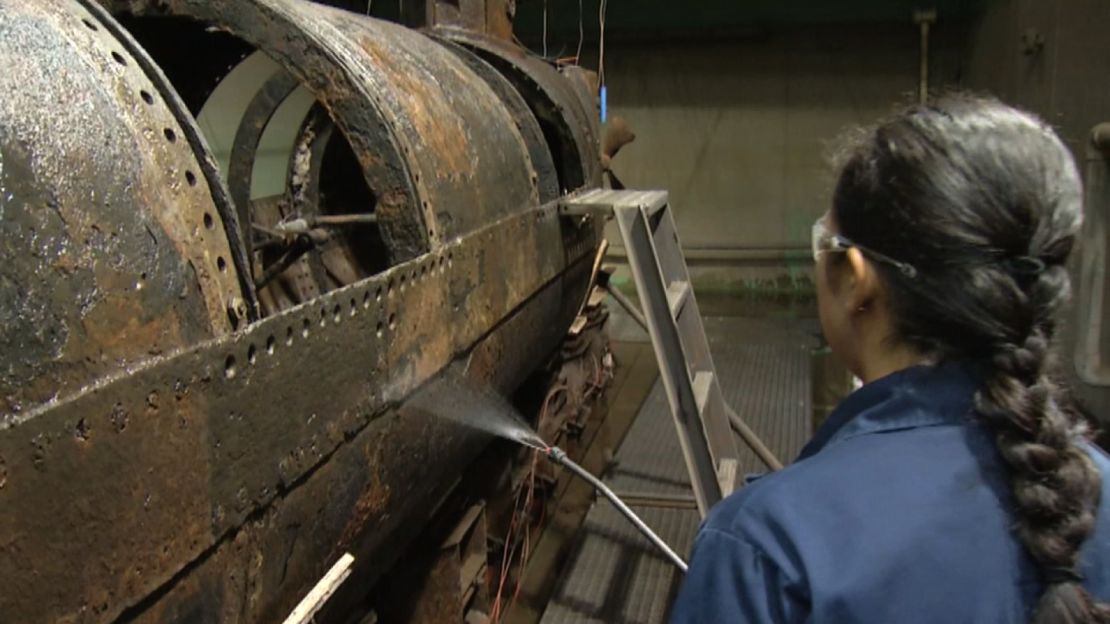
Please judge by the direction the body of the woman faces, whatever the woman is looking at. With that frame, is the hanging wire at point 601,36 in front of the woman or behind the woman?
in front

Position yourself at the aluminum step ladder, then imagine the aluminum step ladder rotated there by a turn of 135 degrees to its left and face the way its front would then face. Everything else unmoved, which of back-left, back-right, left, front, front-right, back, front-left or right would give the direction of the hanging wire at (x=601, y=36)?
front

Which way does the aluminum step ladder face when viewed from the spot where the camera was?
facing the viewer and to the right of the viewer

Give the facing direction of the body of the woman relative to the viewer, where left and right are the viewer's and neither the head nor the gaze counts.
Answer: facing away from the viewer and to the left of the viewer

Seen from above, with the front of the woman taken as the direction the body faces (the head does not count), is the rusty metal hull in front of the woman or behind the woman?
in front

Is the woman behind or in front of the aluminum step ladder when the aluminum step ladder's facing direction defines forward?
in front

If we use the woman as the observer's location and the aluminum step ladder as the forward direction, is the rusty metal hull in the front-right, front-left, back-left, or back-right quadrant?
front-left

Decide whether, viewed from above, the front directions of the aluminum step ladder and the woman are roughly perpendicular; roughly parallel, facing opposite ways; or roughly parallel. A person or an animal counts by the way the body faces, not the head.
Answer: roughly parallel, facing opposite ways

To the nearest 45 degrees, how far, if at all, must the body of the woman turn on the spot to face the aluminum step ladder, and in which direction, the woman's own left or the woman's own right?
approximately 45° to the woman's own right

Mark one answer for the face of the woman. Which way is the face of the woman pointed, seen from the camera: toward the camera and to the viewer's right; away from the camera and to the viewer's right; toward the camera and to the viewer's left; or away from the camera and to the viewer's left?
away from the camera and to the viewer's left
